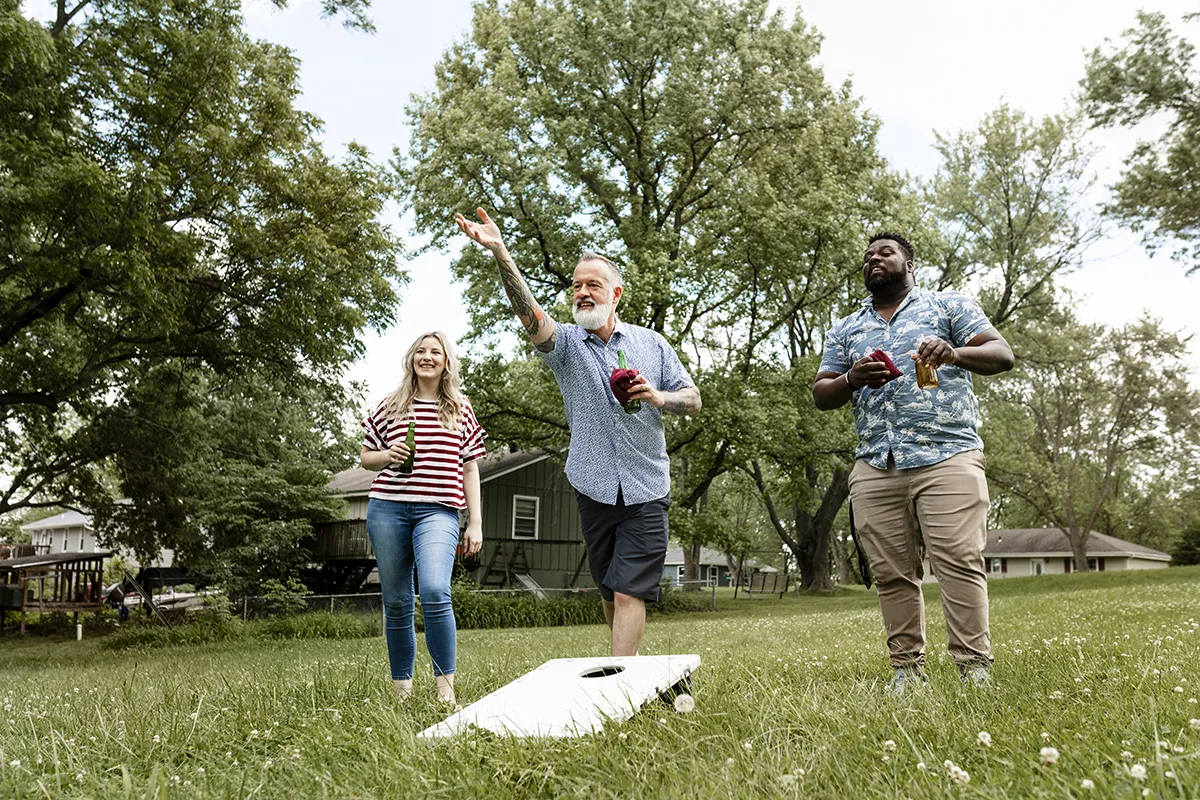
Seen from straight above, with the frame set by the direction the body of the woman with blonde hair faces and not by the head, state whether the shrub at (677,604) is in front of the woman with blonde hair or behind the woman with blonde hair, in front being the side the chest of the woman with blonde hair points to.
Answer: behind

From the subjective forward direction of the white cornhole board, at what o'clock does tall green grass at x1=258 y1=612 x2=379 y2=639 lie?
The tall green grass is roughly at 4 o'clock from the white cornhole board.

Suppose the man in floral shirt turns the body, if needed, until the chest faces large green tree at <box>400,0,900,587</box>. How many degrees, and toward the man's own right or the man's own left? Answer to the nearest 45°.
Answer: approximately 135° to the man's own right

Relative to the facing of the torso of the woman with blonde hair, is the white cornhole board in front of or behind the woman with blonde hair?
in front

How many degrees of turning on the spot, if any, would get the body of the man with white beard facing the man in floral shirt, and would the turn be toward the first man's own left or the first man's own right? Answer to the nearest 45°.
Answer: approximately 90° to the first man's own left

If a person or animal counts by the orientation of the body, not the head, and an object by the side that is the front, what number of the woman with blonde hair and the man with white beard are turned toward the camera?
2

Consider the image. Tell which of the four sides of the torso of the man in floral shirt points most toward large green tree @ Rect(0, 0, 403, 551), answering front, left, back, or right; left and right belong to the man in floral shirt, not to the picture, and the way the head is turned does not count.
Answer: right

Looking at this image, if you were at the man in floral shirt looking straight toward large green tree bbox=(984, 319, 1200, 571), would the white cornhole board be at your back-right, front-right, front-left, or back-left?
back-left

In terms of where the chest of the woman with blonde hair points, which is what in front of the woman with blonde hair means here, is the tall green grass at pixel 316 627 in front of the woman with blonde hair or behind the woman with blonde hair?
behind

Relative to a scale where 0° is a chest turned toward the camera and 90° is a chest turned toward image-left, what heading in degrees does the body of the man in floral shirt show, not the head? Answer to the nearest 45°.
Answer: approximately 45°

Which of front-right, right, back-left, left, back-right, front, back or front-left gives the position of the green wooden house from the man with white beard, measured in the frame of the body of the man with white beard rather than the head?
back

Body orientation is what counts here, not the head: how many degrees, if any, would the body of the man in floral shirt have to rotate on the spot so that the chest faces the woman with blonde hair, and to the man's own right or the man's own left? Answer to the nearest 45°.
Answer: approximately 45° to the man's own right

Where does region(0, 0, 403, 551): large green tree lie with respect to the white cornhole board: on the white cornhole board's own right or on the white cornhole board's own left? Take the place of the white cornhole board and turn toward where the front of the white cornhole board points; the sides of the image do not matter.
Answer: on the white cornhole board's own right

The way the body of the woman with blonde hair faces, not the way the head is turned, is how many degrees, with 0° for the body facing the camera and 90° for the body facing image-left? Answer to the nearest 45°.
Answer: approximately 0°

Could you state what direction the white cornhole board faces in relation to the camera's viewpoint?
facing the viewer and to the left of the viewer
